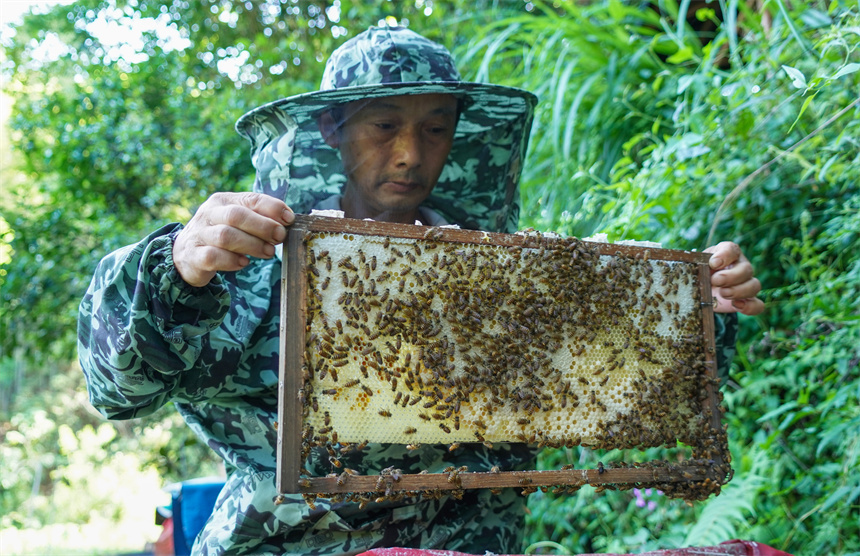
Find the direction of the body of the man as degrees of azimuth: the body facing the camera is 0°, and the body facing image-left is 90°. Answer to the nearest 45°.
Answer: approximately 315°
